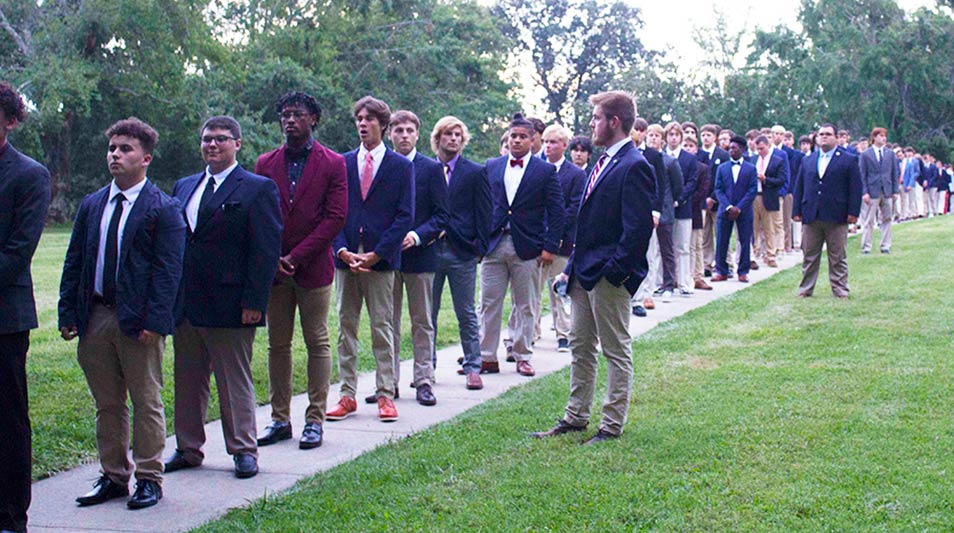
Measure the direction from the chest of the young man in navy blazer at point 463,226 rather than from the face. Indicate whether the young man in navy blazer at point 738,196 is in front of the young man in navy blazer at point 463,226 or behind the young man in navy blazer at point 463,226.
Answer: behind

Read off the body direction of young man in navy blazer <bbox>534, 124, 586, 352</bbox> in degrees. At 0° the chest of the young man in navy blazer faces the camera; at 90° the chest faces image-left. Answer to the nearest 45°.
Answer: approximately 45°

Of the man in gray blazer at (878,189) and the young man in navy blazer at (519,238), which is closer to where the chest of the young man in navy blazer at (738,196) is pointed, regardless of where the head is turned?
the young man in navy blazer

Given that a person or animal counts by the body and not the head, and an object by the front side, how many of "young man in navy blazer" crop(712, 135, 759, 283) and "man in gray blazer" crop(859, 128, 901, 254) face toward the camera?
2

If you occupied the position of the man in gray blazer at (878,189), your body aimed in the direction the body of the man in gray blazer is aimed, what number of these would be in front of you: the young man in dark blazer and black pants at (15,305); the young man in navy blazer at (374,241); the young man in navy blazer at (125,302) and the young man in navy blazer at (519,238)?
4

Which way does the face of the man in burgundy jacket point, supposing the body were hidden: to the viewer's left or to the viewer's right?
to the viewer's left

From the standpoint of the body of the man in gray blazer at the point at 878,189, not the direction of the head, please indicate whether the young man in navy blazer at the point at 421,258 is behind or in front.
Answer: in front

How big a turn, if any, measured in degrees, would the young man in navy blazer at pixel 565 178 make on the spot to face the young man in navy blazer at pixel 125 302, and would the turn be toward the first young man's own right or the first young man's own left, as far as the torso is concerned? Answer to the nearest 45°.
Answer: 0° — they already face them

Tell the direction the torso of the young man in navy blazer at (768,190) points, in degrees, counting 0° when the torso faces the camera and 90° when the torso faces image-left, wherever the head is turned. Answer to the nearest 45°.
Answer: approximately 45°

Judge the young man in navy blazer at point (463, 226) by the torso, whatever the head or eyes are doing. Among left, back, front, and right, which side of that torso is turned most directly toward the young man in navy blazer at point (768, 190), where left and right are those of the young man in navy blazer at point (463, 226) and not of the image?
back

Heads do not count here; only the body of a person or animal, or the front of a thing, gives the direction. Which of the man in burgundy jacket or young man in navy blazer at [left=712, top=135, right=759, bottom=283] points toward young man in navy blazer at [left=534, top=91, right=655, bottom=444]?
young man in navy blazer at [left=712, top=135, right=759, bottom=283]

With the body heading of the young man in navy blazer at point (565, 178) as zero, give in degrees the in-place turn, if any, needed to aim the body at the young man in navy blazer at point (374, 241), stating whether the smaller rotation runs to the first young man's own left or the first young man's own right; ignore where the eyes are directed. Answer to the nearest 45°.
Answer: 0° — they already face them

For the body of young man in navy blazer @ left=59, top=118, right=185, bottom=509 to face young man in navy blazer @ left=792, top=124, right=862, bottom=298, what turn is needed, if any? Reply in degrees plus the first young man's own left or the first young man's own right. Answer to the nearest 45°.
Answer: approximately 180°

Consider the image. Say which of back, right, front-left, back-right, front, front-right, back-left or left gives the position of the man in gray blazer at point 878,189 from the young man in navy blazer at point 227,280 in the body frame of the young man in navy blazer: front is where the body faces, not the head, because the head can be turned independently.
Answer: back

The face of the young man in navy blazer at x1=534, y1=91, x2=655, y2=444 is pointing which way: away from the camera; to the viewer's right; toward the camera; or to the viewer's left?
to the viewer's left
